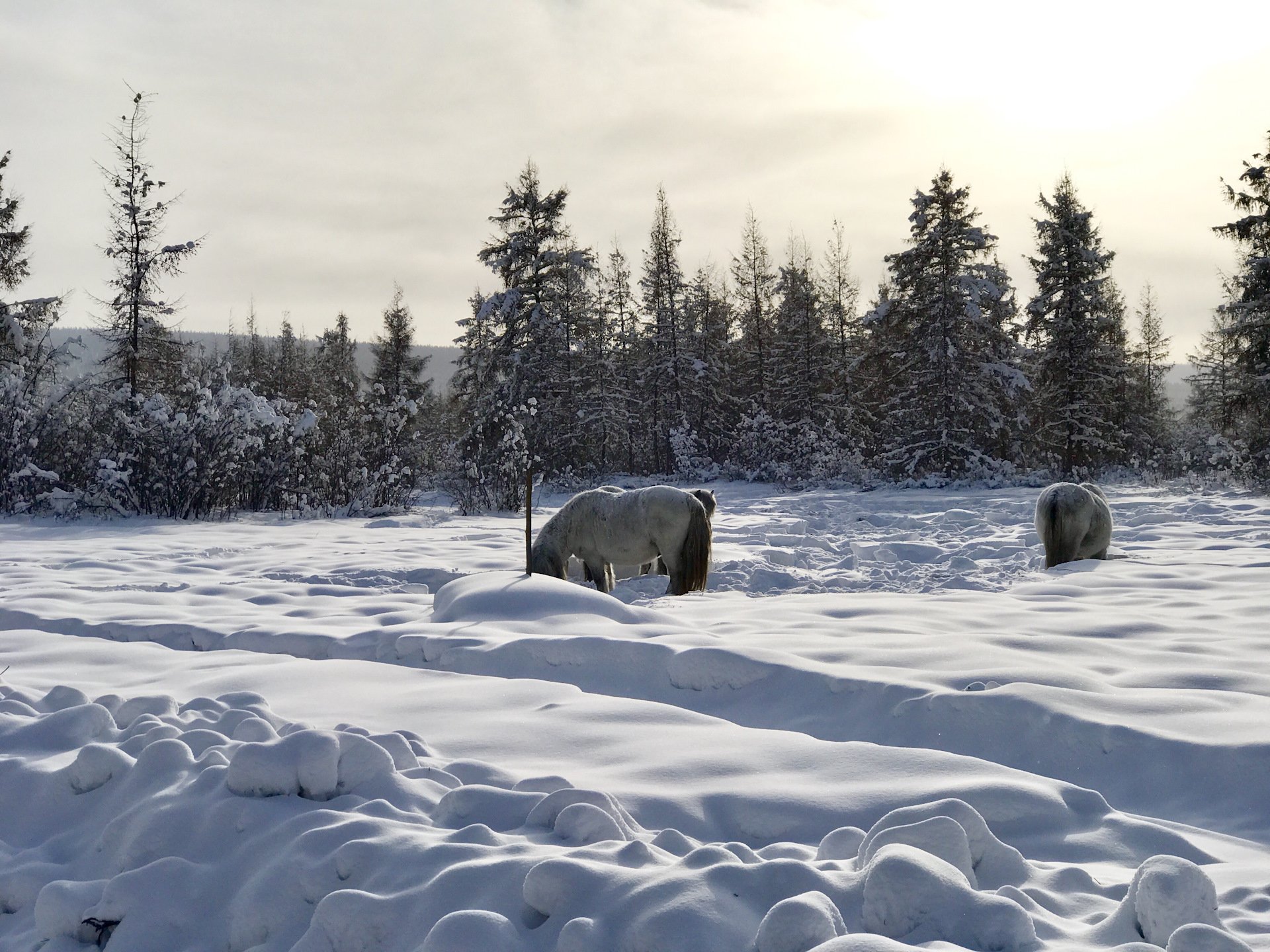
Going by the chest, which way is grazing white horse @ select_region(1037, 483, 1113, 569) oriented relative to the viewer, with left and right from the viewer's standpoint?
facing away from the viewer and to the right of the viewer

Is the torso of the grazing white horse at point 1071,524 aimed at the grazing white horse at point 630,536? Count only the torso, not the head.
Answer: no

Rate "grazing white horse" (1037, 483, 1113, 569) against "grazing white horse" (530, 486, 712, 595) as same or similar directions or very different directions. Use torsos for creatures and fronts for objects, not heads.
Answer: very different directions

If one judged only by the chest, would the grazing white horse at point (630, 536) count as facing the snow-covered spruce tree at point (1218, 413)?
no

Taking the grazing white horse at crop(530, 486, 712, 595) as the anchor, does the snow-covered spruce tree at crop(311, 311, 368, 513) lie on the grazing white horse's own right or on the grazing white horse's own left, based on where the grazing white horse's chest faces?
on the grazing white horse's own right

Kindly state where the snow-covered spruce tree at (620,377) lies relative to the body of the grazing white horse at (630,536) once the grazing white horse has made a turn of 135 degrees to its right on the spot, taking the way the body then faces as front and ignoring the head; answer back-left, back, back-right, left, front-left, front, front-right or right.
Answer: front-left

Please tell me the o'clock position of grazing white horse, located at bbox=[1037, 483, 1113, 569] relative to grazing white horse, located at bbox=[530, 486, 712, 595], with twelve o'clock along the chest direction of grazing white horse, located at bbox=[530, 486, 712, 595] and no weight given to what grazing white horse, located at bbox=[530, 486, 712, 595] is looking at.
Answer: grazing white horse, located at bbox=[1037, 483, 1113, 569] is roughly at 6 o'clock from grazing white horse, located at bbox=[530, 486, 712, 595].

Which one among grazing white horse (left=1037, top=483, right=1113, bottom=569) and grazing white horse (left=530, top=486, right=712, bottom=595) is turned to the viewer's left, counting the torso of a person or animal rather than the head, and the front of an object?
grazing white horse (left=530, top=486, right=712, bottom=595)

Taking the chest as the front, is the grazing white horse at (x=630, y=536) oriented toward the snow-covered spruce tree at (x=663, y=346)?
no

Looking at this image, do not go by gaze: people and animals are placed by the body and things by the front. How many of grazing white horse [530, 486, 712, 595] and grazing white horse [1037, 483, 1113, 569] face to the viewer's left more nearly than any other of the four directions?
1

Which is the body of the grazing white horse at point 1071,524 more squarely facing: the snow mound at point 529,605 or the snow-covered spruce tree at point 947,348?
the snow-covered spruce tree

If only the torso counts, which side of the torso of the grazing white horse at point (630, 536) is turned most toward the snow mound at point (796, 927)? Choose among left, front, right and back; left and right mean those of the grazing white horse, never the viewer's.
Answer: left

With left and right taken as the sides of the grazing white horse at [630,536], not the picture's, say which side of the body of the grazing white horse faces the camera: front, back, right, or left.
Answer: left

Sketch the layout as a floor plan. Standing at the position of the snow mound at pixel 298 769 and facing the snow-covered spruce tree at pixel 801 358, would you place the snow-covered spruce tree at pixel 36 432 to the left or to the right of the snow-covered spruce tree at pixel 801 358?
left

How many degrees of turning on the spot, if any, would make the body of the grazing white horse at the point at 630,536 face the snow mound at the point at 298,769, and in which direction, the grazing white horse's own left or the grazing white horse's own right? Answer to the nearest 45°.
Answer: approximately 90° to the grazing white horse's own left

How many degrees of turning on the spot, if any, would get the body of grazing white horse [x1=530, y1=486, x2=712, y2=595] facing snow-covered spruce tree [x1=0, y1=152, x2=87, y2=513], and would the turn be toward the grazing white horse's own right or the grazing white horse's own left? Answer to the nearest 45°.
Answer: approximately 45° to the grazing white horse's own right

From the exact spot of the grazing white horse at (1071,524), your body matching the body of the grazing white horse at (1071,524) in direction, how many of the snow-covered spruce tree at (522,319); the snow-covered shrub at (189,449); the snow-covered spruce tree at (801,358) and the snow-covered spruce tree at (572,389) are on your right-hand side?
0

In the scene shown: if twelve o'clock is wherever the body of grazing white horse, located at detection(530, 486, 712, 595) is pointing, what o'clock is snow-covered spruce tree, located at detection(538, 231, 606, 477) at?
The snow-covered spruce tree is roughly at 3 o'clock from the grazing white horse.
